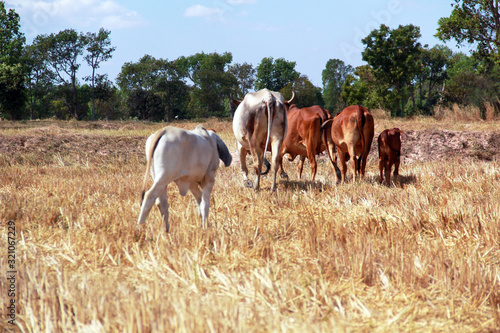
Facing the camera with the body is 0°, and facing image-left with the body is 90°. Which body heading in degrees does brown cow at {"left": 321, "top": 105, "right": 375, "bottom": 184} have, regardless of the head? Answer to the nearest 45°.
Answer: approximately 135°

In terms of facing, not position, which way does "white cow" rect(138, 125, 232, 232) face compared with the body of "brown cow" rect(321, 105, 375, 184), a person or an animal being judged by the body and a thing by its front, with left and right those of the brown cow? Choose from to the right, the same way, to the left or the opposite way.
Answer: to the right

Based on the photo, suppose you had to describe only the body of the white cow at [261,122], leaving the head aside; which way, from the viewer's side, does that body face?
away from the camera

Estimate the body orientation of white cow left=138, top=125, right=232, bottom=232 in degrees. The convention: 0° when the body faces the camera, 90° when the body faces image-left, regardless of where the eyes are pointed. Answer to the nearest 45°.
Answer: approximately 225°

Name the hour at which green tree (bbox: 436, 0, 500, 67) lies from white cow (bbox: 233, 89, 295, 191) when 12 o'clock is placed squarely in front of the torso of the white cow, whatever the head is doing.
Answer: The green tree is roughly at 1 o'clock from the white cow.

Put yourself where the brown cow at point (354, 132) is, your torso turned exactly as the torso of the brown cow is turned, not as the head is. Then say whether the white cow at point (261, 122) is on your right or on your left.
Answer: on your left
